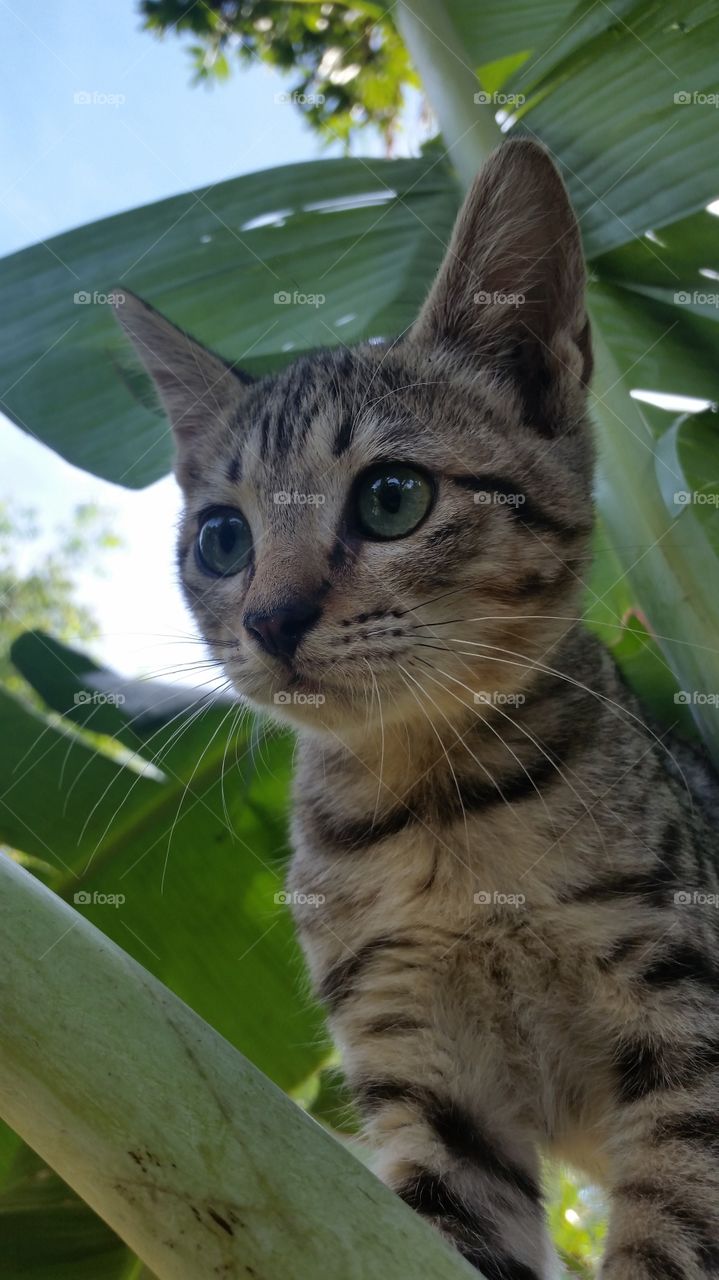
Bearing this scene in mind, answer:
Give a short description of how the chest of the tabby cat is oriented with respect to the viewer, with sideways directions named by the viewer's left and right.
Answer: facing the viewer and to the left of the viewer
